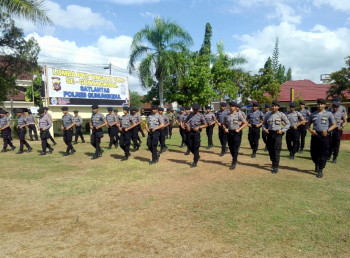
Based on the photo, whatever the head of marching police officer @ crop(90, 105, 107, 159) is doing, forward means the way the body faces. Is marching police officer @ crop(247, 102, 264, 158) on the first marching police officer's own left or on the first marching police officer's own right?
on the first marching police officer's own left

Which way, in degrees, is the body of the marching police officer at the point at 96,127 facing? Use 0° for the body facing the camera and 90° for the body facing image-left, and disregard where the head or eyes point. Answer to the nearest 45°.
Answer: approximately 45°

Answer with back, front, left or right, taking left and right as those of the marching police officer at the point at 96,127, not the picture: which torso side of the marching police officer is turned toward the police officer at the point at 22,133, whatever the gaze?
right

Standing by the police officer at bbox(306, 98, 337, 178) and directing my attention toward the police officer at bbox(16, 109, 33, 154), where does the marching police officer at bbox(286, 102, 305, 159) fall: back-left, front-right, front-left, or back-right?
front-right

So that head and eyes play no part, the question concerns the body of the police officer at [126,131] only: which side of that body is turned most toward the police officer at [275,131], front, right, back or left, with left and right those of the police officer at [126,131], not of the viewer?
left

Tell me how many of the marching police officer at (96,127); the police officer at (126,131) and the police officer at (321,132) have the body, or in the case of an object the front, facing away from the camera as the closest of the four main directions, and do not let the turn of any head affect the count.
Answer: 0

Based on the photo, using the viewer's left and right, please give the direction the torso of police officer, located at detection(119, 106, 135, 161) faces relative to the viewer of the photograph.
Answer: facing the viewer and to the left of the viewer

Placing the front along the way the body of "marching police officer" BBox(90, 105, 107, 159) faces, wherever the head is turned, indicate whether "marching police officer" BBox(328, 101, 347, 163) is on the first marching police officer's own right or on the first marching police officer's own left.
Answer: on the first marching police officer's own left

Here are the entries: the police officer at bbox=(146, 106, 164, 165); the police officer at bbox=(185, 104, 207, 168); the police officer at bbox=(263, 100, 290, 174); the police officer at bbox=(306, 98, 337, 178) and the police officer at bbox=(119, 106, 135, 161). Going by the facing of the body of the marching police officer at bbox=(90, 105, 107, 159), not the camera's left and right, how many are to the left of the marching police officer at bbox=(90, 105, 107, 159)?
5

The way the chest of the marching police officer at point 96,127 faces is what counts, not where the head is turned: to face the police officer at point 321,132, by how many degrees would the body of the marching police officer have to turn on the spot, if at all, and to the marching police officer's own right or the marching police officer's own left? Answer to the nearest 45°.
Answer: approximately 90° to the marching police officer's own left

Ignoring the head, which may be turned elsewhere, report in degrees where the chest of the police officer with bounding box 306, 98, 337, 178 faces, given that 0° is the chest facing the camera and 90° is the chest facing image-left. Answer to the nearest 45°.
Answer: approximately 0°

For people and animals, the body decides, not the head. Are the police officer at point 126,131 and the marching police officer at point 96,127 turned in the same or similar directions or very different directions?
same or similar directions

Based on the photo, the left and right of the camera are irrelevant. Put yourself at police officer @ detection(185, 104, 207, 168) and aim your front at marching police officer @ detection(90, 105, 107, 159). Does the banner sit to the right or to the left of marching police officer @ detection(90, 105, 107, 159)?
right

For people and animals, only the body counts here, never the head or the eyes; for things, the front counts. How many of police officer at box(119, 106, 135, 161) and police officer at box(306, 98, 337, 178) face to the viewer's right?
0

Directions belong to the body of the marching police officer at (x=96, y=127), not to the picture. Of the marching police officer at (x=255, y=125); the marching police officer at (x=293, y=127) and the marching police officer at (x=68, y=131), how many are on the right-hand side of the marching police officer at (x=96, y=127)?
1

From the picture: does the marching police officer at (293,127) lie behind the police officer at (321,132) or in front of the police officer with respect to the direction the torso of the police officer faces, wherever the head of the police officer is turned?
behind
